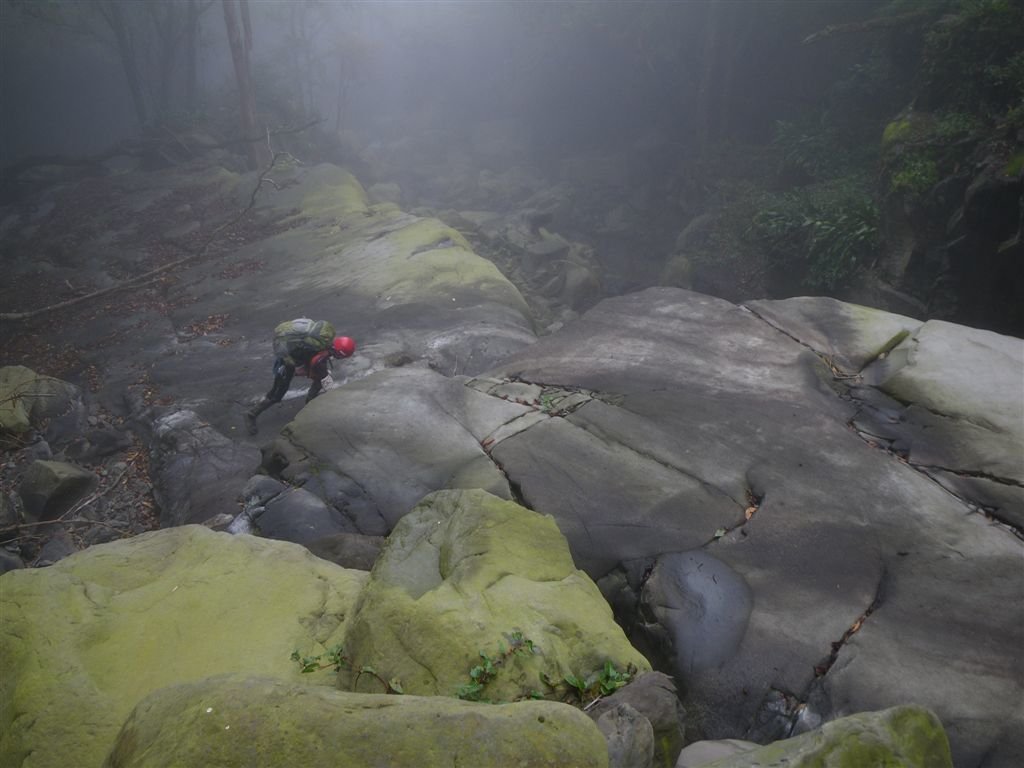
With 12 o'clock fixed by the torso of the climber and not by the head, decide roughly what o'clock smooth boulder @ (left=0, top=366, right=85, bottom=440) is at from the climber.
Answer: The smooth boulder is roughly at 7 o'clock from the climber.

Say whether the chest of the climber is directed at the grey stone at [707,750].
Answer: no

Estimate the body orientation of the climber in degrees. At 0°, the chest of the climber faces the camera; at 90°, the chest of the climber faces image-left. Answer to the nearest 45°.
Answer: approximately 270°

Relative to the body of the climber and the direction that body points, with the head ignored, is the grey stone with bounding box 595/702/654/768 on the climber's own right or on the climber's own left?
on the climber's own right

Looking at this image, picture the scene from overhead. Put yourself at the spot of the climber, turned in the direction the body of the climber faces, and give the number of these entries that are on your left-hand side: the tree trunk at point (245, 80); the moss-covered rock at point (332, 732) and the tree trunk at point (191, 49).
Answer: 2

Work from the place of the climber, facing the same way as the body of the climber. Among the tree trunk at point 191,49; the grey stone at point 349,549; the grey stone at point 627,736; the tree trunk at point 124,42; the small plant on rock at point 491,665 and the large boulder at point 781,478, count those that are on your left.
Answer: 2

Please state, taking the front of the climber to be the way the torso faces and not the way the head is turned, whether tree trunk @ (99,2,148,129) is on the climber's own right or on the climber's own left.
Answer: on the climber's own left

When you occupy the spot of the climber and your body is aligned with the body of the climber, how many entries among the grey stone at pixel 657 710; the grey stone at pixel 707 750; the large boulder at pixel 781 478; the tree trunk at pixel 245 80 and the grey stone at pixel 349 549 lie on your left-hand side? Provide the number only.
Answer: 1

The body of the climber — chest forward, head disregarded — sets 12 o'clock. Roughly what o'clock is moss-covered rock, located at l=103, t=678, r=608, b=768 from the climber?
The moss-covered rock is roughly at 3 o'clock from the climber.

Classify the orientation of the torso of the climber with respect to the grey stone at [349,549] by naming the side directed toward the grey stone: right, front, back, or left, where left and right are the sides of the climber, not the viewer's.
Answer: right

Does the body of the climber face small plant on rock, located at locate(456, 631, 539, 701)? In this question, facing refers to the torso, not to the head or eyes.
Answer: no

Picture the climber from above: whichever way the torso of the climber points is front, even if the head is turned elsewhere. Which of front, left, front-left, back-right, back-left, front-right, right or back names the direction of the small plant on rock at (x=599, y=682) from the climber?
right

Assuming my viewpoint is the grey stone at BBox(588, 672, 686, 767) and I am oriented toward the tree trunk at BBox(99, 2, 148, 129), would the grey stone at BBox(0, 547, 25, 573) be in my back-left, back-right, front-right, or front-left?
front-left

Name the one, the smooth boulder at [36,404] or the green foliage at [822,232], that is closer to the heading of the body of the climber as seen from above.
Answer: the green foliage
